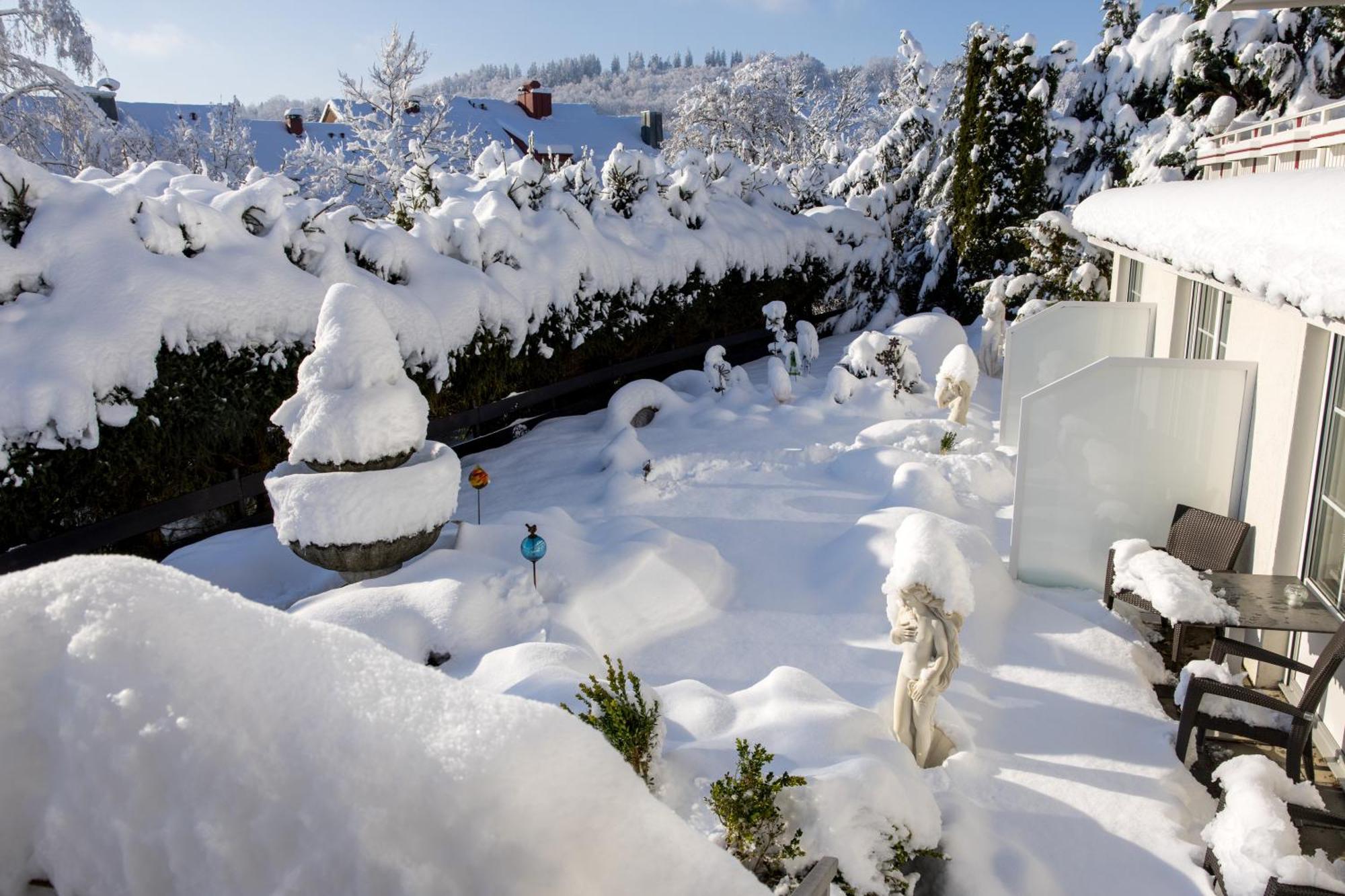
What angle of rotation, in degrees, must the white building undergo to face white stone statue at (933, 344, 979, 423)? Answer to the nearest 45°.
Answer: approximately 45° to its right

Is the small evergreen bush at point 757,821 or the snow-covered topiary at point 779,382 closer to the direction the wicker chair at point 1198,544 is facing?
the small evergreen bush

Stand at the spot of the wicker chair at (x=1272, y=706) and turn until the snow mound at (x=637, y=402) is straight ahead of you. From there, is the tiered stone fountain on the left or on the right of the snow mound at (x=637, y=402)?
left

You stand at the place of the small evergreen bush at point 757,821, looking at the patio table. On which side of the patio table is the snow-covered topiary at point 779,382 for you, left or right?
left

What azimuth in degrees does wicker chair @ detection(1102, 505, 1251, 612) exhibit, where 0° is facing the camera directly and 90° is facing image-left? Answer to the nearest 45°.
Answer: approximately 45°

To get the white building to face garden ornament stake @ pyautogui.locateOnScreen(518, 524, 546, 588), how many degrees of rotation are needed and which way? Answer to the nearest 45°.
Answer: approximately 45° to its left

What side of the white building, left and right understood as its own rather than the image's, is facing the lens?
left
